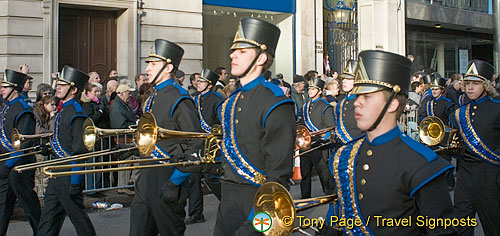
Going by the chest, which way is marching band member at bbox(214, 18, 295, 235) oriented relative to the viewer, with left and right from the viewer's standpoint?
facing the viewer and to the left of the viewer

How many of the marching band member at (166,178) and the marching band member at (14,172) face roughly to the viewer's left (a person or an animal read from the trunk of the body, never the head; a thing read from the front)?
2

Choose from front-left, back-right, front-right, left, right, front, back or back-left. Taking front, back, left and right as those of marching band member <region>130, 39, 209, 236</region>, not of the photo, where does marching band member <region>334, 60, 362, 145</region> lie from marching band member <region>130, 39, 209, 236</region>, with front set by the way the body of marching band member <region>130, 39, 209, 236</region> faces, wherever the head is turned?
back-right

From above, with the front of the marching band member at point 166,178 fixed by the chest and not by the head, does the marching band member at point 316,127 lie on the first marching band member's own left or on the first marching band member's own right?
on the first marching band member's own right

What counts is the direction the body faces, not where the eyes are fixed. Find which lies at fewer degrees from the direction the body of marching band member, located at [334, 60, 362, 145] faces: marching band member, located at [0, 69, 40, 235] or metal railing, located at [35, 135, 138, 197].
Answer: the marching band member

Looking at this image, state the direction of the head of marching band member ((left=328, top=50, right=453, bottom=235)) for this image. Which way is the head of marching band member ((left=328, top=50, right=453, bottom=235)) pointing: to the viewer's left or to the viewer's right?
to the viewer's left

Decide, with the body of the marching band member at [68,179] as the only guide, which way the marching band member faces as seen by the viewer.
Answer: to the viewer's left

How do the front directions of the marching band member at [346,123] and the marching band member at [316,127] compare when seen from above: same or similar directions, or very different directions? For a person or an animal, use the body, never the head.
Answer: same or similar directions

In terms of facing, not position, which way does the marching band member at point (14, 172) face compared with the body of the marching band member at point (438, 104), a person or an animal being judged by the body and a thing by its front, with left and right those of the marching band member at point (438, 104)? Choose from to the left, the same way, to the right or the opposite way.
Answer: the same way

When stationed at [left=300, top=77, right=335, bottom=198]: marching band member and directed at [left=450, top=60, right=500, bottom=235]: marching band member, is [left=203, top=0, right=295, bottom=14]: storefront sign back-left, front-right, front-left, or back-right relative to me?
back-left

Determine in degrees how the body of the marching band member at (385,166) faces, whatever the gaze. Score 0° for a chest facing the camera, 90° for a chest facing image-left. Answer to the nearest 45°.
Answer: approximately 45°

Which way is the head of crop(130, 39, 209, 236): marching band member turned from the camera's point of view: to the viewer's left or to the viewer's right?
to the viewer's left

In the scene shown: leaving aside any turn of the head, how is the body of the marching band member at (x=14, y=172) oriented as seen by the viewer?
to the viewer's left

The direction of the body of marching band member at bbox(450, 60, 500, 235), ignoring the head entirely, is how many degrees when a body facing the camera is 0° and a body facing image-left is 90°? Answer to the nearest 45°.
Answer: approximately 45°

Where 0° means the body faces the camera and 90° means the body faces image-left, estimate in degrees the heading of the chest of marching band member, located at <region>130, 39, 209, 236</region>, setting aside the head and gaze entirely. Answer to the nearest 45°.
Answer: approximately 90°

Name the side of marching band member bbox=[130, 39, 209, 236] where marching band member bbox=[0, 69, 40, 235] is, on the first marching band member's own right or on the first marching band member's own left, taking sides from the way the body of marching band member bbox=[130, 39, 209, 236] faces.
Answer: on the first marching band member's own right

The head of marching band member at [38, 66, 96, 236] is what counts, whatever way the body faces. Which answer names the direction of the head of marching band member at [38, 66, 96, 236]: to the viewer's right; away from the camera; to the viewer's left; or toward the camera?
to the viewer's left

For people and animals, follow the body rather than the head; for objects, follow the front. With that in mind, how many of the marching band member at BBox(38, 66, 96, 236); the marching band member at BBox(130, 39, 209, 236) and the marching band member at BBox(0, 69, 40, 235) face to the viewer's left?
3
